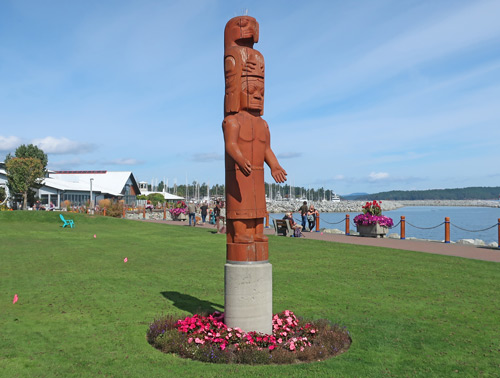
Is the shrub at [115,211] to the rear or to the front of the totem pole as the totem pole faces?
to the rear

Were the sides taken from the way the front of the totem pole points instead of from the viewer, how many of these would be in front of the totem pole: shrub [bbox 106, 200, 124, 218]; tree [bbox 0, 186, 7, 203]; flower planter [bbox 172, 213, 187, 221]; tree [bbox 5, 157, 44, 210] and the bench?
0

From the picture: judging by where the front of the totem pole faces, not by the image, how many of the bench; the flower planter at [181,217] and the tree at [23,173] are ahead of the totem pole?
0

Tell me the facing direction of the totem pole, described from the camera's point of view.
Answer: facing the viewer and to the right of the viewer

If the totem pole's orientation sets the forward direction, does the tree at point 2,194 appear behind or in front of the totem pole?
behind

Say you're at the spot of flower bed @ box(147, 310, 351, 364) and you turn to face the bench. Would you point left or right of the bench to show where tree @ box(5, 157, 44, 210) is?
left

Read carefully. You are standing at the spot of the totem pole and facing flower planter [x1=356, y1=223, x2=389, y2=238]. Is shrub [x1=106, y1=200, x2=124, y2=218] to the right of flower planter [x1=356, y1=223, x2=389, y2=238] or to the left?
left

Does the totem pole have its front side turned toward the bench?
no

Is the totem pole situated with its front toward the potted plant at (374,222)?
no

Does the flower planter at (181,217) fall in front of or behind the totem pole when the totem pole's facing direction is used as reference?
behind

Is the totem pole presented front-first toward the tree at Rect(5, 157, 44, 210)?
no

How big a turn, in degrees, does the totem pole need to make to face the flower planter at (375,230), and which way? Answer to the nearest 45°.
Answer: approximately 135° to its left
